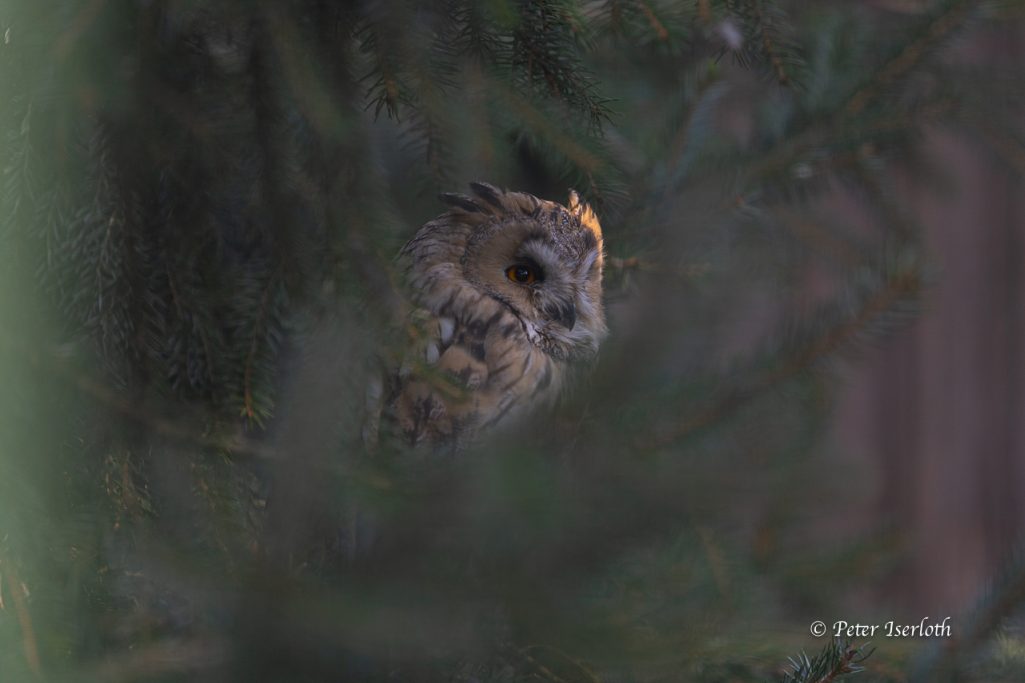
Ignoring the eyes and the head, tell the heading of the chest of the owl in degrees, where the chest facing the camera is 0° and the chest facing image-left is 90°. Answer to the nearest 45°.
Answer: approximately 315°

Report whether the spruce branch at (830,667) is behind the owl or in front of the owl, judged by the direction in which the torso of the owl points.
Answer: in front

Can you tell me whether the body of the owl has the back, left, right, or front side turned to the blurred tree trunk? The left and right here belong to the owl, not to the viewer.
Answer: left

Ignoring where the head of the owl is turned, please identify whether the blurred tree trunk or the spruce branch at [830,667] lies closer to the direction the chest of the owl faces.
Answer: the spruce branch
